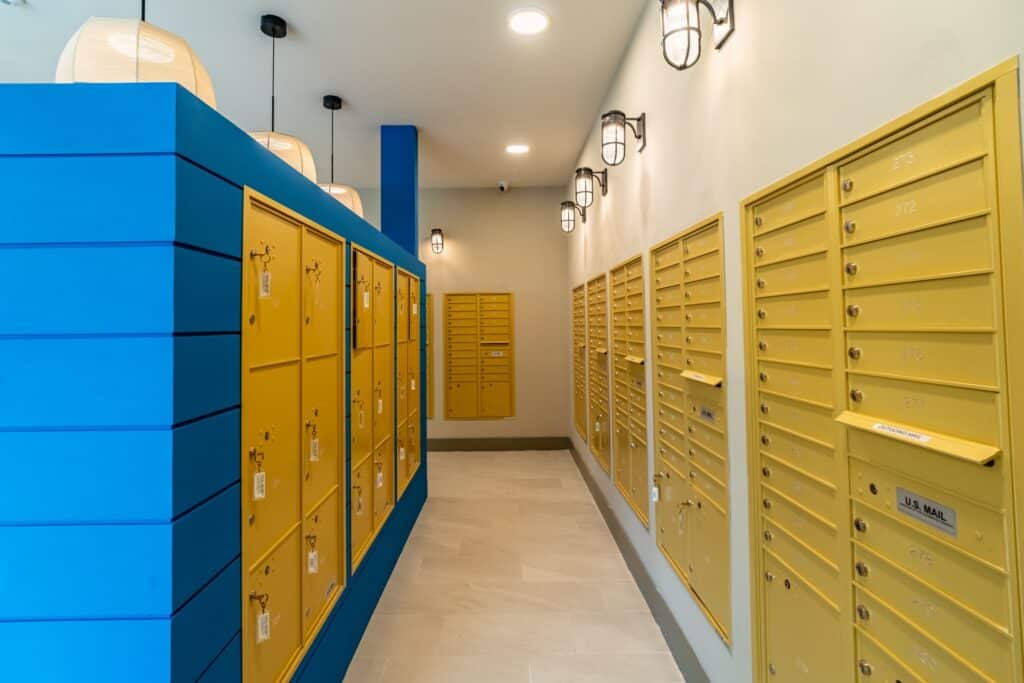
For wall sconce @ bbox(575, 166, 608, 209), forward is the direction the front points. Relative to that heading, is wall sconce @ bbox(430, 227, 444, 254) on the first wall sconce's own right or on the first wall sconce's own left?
on the first wall sconce's own right

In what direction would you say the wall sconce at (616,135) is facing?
to the viewer's left

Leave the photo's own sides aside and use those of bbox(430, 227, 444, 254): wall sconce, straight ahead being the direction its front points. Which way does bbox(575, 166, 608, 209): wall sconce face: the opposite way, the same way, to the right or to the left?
to the right

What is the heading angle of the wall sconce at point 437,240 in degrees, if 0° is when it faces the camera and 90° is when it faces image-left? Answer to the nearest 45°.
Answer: approximately 0°

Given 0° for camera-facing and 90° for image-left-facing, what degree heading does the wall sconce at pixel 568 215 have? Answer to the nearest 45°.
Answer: approximately 90°

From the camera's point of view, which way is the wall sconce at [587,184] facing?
to the viewer's left

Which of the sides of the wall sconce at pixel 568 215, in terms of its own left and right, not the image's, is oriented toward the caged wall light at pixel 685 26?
left

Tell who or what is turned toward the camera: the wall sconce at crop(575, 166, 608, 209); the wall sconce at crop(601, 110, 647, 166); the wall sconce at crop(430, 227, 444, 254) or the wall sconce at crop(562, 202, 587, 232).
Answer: the wall sconce at crop(430, 227, 444, 254)

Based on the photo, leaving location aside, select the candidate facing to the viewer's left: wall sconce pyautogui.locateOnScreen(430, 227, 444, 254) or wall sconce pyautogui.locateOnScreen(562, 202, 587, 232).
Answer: wall sconce pyautogui.locateOnScreen(562, 202, 587, 232)

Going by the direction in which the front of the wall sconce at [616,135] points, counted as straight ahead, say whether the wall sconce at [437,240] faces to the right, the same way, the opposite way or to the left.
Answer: to the left
